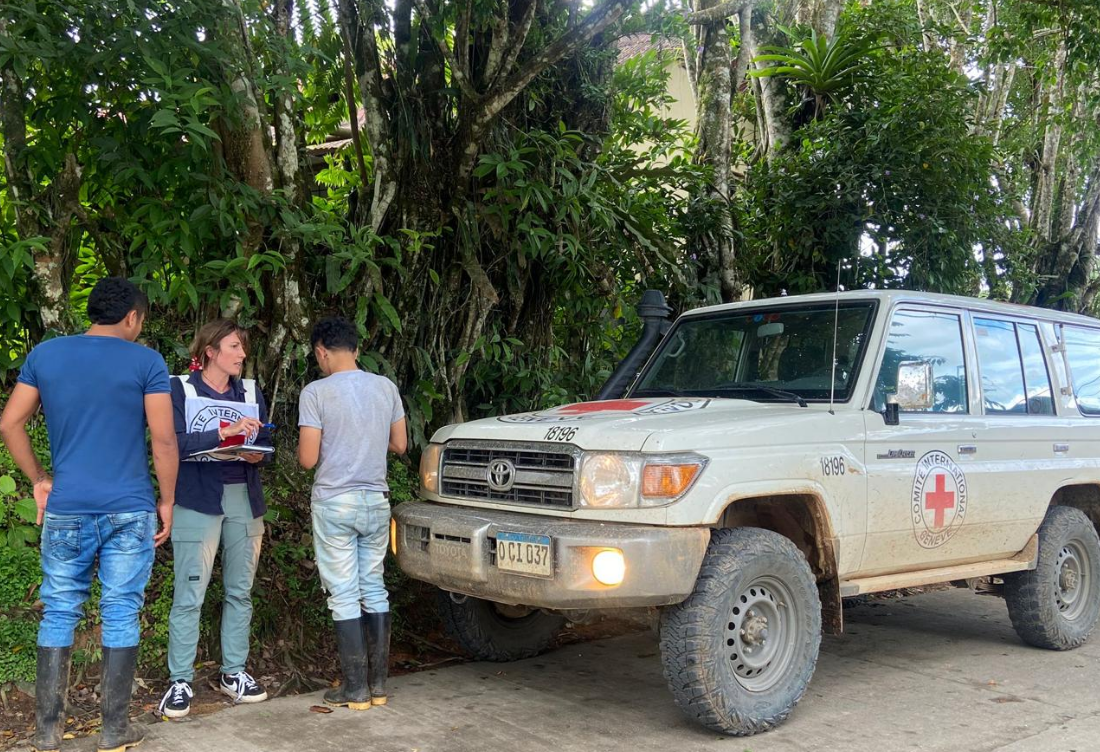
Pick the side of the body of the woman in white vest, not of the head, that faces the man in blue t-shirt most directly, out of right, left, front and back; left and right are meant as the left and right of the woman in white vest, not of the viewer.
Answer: right

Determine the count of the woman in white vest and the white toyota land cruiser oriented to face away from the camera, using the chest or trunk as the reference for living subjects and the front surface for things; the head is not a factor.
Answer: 0

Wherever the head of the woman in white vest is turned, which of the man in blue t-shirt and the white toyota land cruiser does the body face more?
the white toyota land cruiser

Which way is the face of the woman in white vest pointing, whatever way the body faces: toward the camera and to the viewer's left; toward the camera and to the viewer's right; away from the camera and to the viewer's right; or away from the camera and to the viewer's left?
toward the camera and to the viewer's right

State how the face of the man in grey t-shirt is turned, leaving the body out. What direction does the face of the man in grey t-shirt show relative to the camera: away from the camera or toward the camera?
away from the camera

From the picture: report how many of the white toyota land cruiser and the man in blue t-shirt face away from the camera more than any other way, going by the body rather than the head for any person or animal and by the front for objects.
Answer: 1

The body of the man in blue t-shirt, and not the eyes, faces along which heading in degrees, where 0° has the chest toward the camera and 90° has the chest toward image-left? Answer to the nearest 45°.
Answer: approximately 180°

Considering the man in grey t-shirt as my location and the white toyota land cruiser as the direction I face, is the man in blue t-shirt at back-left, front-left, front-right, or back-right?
back-right

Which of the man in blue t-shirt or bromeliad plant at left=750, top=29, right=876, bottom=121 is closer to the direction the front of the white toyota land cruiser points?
the man in blue t-shirt

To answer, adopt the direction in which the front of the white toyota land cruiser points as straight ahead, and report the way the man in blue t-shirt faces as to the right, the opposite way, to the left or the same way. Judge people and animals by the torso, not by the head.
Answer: to the right

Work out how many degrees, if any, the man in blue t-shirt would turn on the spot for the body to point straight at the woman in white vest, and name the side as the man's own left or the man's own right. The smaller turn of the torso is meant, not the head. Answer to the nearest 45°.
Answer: approximately 45° to the man's own right

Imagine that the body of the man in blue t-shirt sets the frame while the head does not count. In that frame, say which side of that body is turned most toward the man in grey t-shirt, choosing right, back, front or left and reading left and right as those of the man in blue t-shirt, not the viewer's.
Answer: right

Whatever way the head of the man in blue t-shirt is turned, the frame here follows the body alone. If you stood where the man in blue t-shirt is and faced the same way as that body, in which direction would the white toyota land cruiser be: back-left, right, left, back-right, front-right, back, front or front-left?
right

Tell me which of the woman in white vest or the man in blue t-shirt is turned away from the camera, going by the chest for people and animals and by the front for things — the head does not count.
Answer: the man in blue t-shirt

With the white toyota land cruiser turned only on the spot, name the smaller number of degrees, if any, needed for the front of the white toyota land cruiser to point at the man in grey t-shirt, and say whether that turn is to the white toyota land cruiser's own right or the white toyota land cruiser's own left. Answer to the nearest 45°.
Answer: approximately 45° to the white toyota land cruiser's own right

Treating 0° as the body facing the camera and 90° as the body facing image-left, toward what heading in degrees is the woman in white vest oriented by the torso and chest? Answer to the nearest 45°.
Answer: approximately 315°

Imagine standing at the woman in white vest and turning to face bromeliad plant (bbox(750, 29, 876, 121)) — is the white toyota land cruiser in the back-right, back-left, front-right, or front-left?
front-right
